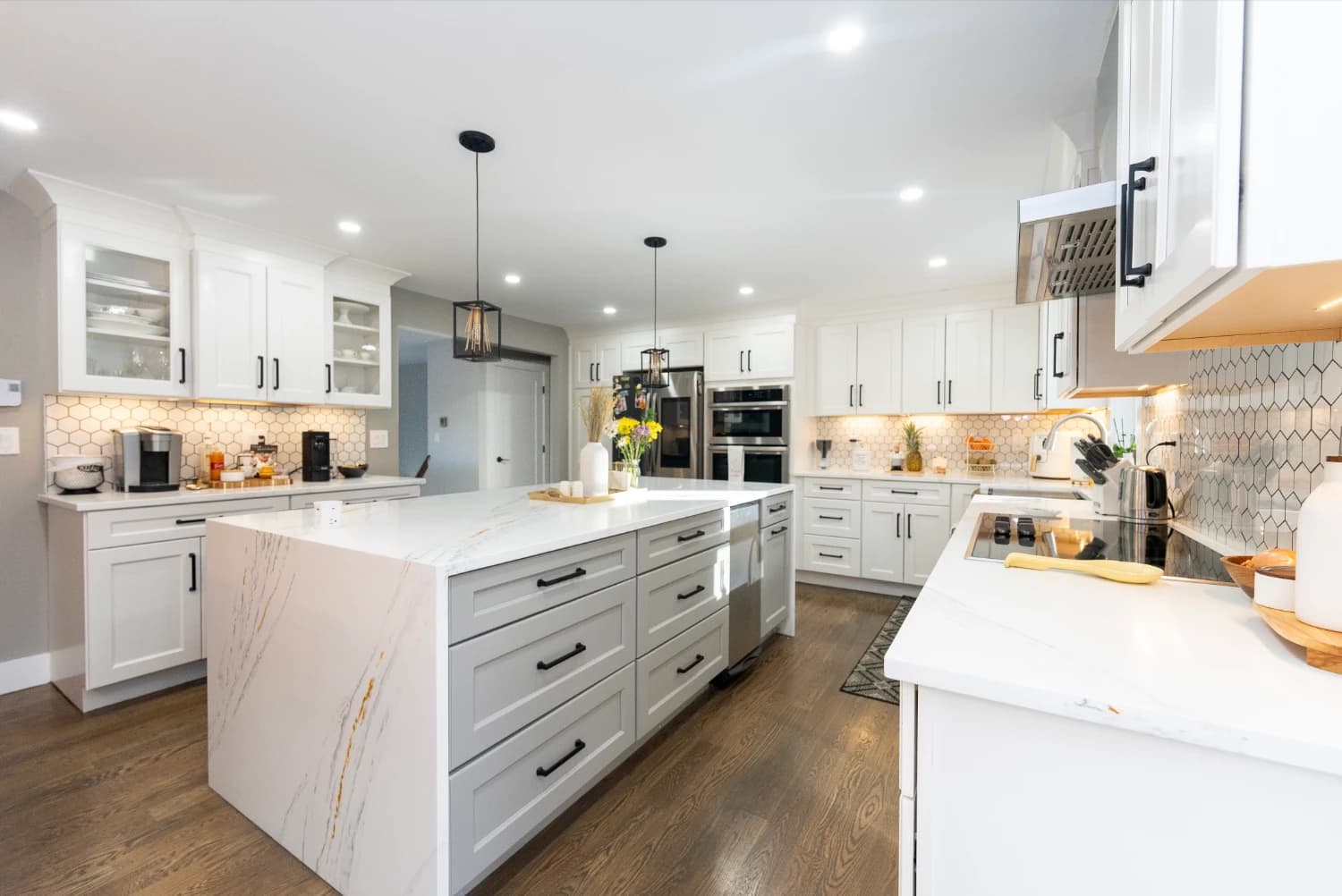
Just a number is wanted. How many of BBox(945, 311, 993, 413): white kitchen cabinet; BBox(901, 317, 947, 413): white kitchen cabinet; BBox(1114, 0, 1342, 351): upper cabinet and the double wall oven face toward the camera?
3

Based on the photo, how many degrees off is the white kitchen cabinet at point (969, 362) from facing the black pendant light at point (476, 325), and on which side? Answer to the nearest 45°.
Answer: approximately 45° to its right

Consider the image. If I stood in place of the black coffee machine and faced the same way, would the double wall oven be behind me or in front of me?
in front

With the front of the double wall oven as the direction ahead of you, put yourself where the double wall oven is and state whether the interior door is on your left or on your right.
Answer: on your right

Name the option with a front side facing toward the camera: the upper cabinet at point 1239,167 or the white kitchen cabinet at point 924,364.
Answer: the white kitchen cabinet

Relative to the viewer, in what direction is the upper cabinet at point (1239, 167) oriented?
to the viewer's left

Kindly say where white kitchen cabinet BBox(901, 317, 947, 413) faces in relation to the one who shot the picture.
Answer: facing the viewer

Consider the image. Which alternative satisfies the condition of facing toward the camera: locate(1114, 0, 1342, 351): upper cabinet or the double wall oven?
the double wall oven

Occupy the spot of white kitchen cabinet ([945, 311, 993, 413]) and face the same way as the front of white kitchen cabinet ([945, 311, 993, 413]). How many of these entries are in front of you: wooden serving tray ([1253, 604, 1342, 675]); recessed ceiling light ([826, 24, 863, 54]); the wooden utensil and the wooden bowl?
4

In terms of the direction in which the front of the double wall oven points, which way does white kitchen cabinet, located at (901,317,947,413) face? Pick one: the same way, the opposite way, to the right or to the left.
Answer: the same way

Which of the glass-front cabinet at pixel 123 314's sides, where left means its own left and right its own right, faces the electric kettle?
front

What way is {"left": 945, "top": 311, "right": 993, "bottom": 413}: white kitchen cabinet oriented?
toward the camera

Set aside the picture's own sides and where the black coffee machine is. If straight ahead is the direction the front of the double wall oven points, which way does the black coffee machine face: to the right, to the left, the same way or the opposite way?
to the left

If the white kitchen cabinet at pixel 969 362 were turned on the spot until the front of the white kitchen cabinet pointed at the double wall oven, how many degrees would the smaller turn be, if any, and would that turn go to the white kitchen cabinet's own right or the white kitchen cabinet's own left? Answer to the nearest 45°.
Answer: approximately 90° to the white kitchen cabinet's own right

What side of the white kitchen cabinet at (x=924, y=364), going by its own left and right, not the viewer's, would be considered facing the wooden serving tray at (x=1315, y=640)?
front

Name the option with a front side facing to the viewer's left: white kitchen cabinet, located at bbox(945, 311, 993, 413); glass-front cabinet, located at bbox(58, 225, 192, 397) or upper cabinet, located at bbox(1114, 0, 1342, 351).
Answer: the upper cabinet
